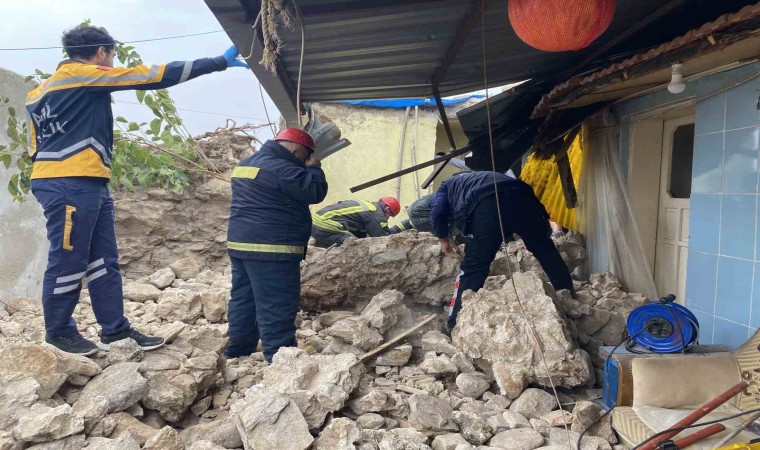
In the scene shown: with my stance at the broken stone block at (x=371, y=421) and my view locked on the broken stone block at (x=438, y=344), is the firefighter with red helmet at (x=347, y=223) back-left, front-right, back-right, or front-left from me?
front-left

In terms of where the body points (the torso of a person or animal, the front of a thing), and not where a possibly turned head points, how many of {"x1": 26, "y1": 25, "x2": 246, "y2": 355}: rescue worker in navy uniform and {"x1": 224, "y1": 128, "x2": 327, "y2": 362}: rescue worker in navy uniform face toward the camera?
0

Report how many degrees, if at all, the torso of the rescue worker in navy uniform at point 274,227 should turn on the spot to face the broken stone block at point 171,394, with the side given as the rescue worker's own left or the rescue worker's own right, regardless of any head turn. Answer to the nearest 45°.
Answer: approximately 180°

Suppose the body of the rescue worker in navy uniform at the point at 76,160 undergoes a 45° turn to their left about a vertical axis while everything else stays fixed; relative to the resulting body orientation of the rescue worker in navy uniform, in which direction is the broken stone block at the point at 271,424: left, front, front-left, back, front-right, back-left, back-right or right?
back-right

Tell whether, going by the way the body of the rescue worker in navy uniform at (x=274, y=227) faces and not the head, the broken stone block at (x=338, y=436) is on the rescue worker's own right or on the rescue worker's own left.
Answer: on the rescue worker's own right

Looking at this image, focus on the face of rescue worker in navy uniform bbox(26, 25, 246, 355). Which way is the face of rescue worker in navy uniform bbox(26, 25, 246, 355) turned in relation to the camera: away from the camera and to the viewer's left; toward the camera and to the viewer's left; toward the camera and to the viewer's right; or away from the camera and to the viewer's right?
away from the camera and to the viewer's right

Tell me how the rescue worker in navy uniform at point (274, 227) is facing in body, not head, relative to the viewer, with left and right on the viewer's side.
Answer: facing away from the viewer and to the right of the viewer

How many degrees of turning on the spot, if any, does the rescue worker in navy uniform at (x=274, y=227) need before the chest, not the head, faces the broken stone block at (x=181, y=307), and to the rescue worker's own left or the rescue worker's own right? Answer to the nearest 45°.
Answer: approximately 90° to the rescue worker's own left

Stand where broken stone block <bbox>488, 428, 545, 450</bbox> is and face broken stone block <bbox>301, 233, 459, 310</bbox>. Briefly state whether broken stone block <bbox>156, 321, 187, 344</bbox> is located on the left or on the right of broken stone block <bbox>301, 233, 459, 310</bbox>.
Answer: left

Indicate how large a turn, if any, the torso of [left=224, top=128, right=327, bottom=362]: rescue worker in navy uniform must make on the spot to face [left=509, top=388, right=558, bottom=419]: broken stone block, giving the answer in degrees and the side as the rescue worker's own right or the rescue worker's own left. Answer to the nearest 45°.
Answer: approximately 90° to the rescue worker's own right

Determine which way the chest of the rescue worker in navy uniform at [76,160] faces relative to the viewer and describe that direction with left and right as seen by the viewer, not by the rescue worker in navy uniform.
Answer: facing away from the viewer and to the right of the viewer

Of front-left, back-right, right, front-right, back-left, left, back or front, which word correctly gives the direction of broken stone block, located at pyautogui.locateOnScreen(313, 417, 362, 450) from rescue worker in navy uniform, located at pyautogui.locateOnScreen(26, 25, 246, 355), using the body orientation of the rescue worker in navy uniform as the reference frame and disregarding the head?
right
